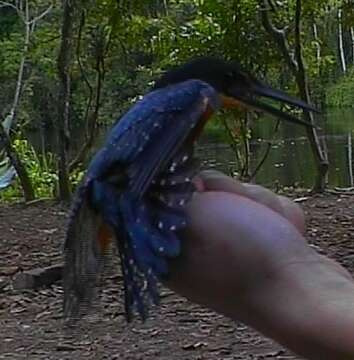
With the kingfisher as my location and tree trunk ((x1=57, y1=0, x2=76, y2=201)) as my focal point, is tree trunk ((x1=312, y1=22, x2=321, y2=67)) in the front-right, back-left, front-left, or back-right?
front-right

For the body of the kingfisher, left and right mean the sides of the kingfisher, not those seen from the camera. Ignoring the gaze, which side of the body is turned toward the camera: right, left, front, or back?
right

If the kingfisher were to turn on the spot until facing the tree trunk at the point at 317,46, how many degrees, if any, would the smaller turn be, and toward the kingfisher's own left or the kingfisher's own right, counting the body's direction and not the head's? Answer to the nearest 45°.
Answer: approximately 90° to the kingfisher's own left

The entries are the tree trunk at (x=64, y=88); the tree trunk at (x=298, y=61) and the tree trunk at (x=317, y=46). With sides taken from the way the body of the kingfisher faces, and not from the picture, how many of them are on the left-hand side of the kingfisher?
3

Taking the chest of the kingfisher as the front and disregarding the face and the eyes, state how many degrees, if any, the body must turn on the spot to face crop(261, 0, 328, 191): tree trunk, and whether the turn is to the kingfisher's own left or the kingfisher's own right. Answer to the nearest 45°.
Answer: approximately 90° to the kingfisher's own left

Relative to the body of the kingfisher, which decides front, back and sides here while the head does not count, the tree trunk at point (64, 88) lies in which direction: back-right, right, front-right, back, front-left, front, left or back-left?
left

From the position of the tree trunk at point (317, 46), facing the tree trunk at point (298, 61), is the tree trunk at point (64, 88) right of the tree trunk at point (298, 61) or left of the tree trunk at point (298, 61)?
right

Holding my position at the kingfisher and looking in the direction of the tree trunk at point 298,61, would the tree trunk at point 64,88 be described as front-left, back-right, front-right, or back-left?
front-left
